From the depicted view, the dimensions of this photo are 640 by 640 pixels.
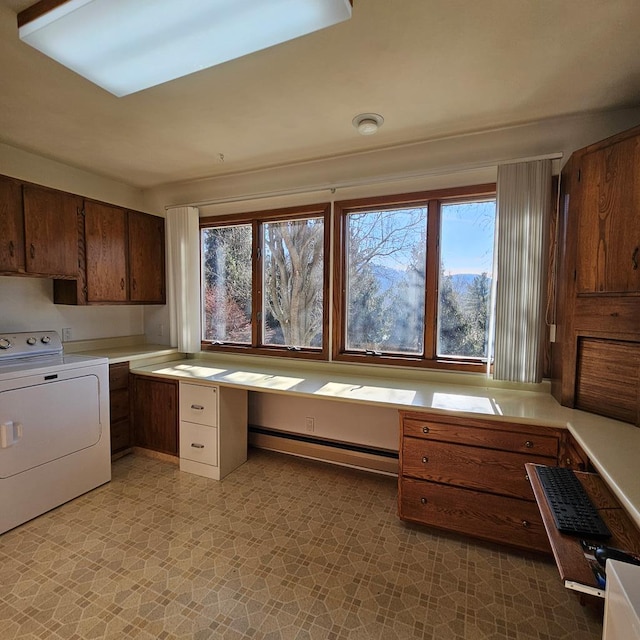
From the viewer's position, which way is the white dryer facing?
facing the viewer and to the right of the viewer

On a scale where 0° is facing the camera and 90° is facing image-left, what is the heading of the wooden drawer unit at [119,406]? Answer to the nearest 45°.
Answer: approximately 315°

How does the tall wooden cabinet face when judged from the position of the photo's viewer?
facing the viewer and to the left of the viewer

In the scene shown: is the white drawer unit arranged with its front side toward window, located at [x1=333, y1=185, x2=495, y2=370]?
no

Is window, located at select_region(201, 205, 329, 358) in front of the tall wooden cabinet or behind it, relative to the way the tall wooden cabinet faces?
in front

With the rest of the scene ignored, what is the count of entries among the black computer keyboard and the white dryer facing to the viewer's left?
1

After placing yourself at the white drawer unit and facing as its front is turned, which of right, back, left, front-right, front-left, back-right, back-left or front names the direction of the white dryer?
front-right

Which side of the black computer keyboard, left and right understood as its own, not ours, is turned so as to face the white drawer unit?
front

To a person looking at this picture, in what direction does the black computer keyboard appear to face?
facing to the left of the viewer

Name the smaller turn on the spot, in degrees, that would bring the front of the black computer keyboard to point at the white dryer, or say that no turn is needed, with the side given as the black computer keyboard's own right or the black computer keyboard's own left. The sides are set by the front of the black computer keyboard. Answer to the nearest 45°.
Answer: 0° — it already faces it

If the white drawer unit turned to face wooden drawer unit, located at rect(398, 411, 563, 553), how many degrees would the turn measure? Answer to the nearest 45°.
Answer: approximately 90° to its left

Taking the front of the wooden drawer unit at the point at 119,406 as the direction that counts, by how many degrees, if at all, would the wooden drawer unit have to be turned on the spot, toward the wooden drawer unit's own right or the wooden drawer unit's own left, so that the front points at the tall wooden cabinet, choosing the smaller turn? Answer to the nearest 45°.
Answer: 0° — it already faces it

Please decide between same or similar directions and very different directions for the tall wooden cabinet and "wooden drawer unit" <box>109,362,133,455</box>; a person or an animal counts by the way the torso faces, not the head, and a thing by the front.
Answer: very different directions

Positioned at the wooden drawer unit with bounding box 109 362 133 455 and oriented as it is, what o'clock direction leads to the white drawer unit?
The white drawer unit is roughly at 12 o'clock from the wooden drawer unit.
